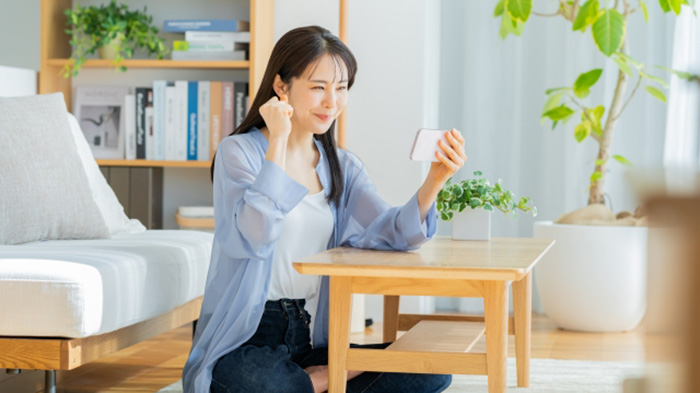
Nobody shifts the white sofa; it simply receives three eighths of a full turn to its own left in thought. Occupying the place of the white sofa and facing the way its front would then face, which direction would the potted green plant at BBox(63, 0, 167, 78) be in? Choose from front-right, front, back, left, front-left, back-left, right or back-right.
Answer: front

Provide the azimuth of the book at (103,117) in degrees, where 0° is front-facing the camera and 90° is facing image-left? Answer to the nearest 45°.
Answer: approximately 0°

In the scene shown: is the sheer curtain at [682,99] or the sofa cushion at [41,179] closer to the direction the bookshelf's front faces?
the sofa cushion

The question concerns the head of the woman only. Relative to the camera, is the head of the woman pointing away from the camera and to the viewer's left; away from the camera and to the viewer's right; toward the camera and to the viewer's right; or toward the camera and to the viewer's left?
toward the camera and to the viewer's right

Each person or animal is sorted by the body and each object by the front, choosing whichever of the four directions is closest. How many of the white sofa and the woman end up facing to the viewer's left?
0

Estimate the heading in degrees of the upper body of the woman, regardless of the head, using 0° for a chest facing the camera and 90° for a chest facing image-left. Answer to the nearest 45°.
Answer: approximately 315°

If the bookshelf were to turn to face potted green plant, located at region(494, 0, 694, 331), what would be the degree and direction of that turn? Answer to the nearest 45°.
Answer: approximately 90° to its left

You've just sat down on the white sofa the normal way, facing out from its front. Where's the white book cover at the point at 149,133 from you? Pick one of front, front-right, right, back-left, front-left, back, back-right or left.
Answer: back-left

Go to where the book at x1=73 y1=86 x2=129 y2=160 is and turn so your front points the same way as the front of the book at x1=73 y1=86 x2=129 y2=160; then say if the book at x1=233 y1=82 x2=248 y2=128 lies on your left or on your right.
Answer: on your left

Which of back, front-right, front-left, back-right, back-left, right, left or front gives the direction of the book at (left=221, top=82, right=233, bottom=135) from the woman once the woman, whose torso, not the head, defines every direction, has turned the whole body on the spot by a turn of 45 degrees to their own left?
left

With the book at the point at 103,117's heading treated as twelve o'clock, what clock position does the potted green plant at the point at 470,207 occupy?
The potted green plant is roughly at 11 o'clock from the book.

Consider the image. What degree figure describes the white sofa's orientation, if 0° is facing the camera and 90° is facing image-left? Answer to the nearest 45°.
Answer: approximately 315°
